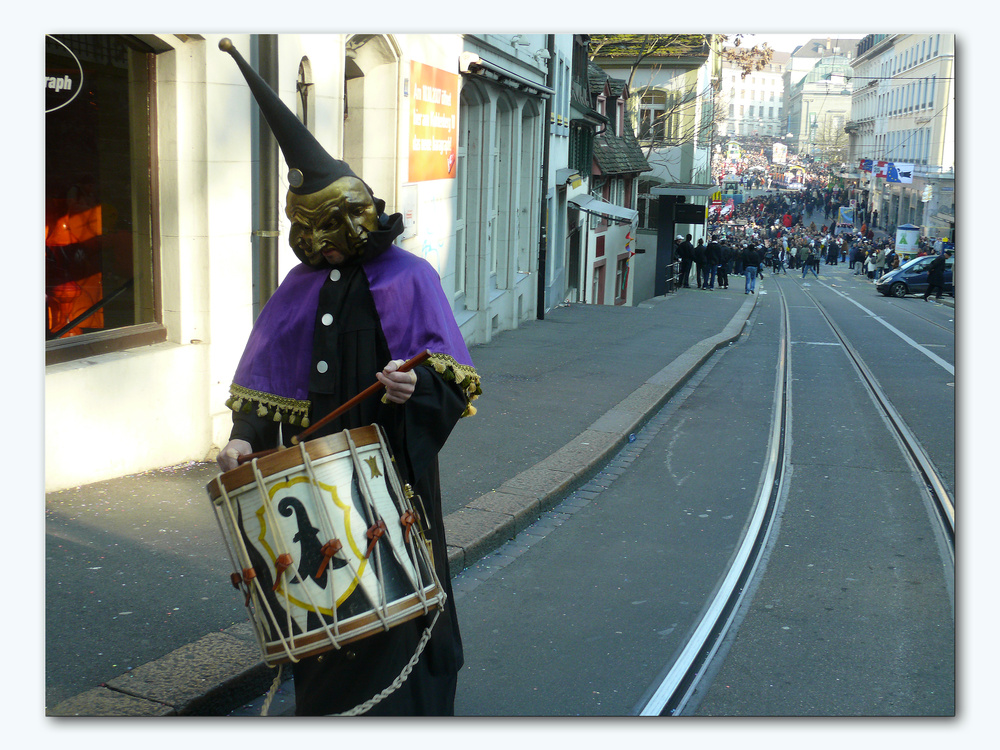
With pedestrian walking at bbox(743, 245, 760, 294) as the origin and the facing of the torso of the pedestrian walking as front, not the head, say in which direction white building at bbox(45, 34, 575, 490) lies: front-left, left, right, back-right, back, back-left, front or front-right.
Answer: back

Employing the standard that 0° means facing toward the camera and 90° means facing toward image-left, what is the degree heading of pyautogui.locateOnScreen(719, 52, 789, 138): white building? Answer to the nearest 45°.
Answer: approximately 0°

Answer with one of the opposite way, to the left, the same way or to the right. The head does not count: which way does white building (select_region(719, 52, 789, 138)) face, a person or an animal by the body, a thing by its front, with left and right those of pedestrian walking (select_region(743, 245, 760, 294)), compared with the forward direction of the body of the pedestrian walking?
the opposite way

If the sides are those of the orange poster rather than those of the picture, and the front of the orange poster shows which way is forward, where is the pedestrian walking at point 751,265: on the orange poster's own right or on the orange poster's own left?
on the orange poster's own left

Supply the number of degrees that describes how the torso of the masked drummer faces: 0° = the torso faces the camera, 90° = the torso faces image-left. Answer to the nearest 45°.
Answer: approximately 45°

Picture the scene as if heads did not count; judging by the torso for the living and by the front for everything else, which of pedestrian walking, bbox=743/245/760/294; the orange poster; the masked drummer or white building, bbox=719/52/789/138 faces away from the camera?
the pedestrian walking

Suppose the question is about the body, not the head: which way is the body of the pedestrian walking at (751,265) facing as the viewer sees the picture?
away from the camera

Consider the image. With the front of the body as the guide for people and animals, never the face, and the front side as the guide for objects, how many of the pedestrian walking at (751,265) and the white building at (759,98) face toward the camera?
1

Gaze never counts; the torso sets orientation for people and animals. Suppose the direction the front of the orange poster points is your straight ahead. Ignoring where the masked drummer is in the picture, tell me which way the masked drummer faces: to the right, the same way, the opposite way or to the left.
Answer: to the right
